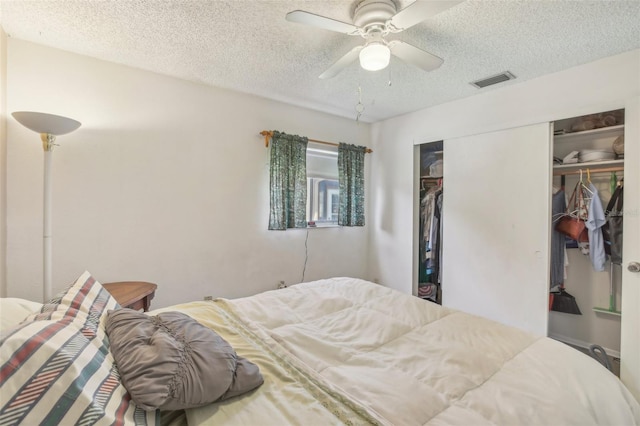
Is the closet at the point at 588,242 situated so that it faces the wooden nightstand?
yes

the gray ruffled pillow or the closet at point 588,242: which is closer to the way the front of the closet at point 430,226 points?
the gray ruffled pillow

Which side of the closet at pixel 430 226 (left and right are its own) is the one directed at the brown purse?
left

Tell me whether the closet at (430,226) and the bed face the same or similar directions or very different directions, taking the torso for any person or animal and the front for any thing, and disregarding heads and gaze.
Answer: very different directions

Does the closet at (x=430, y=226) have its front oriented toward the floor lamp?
yes

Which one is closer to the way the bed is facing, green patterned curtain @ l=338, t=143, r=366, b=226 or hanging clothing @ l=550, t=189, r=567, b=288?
the hanging clothing

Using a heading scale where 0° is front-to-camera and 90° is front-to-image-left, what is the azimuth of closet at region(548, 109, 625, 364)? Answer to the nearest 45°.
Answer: approximately 45°

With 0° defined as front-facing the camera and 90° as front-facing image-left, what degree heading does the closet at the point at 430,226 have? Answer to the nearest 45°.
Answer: approximately 45°

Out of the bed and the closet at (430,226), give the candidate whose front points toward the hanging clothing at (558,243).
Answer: the bed

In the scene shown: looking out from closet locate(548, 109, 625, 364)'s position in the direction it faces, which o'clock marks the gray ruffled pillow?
The gray ruffled pillow is roughly at 11 o'clock from the closet.

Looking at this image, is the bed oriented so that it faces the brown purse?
yes

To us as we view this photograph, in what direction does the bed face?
facing away from the viewer and to the right of the viewer

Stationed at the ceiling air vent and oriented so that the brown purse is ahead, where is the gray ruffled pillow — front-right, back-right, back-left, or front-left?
back-right
